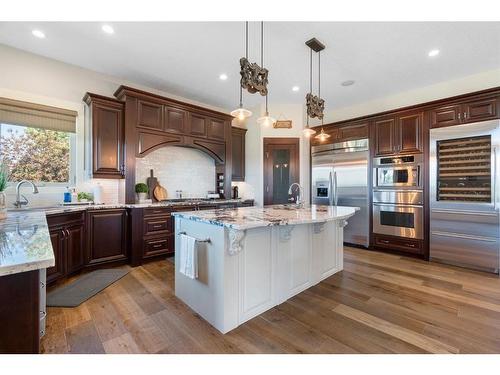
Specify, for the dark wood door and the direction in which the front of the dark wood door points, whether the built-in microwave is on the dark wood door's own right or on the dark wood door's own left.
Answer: on the dark wood door's own left

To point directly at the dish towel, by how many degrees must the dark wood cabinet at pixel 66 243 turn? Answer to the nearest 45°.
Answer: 0° — it already faces it

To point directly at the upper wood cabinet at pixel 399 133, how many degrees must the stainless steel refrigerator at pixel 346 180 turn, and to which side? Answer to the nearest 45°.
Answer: approximately 135° to its left

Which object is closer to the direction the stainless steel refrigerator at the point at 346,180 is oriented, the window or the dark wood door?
the window

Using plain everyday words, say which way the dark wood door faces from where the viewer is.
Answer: facing the viewer

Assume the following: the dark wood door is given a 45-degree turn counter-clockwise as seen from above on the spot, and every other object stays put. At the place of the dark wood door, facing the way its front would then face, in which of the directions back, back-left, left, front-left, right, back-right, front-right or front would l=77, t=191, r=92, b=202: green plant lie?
right

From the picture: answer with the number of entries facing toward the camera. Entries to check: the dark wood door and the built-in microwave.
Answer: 2

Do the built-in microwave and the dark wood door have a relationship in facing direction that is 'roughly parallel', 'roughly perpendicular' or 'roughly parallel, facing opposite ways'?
roughly parallel

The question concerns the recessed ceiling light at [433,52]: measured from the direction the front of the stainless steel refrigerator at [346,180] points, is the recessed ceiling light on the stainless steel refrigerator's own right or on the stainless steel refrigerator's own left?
on the stainless steel refrigerator's own left

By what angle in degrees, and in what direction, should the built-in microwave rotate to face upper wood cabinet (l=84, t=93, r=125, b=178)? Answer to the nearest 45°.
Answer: approximately 45° to its right

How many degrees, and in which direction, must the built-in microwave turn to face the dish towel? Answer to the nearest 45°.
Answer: approximately 45° to its right

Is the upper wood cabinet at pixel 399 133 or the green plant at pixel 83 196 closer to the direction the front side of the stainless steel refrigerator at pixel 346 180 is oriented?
the green plant

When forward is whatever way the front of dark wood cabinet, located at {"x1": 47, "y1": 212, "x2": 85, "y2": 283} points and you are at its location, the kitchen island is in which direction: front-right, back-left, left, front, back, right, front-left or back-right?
front
